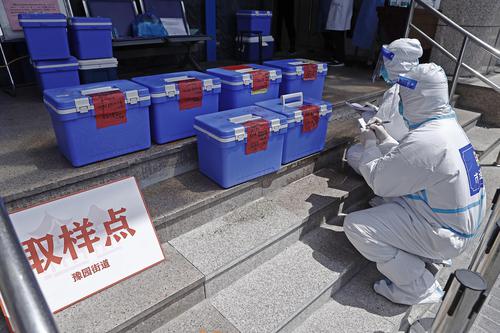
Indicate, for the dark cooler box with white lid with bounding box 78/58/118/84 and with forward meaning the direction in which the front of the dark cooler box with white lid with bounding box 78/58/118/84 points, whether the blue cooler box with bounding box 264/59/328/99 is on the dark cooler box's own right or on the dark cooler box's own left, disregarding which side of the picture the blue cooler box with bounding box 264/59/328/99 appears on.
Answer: on the dark cooler box's own left

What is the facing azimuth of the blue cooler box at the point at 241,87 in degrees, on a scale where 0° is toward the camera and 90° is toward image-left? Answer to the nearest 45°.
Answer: approximately 315°

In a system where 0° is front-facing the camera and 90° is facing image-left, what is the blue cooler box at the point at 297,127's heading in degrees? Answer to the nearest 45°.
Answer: approximately 315°

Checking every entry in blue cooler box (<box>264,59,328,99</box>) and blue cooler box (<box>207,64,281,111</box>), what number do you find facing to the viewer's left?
0

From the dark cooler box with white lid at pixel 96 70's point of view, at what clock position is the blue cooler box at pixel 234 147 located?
the blue cooler box at pixel 234 147 is roughly at 11 o'clock from the dark cooler box with white lid at pixel 96 70.

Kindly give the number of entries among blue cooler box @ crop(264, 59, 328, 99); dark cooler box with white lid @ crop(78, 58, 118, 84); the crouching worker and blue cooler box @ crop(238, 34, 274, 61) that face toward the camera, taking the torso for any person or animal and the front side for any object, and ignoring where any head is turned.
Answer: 3

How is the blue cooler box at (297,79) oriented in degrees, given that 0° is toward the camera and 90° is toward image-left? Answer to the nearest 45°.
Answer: approximately 0°

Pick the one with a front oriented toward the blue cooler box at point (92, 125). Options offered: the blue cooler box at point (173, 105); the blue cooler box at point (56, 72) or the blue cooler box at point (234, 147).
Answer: the blue cooler box at point (56, 72)

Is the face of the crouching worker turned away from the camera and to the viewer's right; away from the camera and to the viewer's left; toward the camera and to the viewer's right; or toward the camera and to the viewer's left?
away from the camera and to the viewer's left

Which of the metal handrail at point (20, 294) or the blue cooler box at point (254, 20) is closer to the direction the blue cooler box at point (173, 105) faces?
the metal handrail

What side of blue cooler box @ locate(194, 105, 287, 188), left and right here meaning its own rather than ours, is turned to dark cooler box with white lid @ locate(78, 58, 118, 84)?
back

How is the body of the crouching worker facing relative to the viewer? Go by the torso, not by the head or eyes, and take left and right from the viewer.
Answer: facing to the left of the viewer

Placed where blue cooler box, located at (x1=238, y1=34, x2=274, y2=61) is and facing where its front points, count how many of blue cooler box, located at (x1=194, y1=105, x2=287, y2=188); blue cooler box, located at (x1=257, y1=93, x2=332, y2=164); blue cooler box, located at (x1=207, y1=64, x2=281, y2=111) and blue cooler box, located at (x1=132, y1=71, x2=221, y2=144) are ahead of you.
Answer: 4
